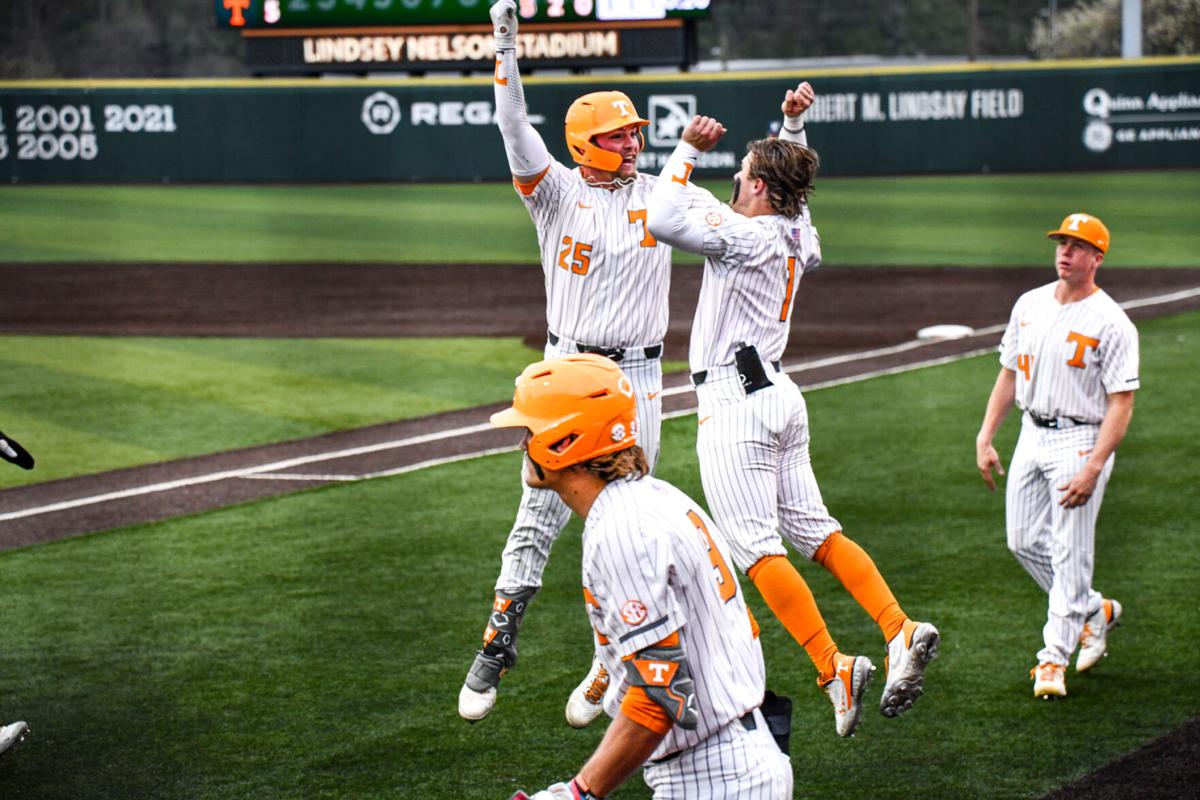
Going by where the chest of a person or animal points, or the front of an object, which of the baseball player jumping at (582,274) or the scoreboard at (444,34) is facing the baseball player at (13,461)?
the scoreboard

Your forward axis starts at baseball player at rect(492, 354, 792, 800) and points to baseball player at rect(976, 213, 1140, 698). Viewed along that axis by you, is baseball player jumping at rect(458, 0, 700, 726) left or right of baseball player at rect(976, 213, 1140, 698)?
left

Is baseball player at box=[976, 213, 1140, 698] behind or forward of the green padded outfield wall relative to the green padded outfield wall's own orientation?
forward

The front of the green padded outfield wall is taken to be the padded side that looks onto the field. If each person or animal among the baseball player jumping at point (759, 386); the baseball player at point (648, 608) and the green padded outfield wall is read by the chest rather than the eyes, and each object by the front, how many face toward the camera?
1

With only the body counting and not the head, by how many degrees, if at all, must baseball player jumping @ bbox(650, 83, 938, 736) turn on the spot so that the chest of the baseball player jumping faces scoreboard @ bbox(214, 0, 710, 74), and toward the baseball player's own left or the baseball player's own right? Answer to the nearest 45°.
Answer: approximately 45° to the baseball player's own right

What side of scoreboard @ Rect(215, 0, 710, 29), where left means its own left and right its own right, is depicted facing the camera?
front

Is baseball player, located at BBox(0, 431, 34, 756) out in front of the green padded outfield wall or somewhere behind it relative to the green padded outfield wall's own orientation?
in front

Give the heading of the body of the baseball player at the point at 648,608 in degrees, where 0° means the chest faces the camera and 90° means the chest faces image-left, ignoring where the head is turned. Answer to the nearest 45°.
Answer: approximately 90°

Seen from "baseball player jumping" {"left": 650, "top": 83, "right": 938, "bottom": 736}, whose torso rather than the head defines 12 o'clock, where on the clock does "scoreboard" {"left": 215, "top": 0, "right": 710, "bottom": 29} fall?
The scoreboard is roughly at 1 o'clock from the baseball player jumping.

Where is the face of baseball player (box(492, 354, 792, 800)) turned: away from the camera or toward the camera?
away from the camera

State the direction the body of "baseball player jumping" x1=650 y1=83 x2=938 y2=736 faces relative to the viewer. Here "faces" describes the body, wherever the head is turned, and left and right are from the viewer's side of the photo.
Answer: facing away from the viewer and to the left of the viewer

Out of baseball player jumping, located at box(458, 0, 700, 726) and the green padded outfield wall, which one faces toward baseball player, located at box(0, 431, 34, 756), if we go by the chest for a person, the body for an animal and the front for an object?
the green padded outfield wall

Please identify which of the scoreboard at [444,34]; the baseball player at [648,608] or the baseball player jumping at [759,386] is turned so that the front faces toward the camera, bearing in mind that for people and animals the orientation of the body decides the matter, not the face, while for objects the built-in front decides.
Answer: the scoreboard

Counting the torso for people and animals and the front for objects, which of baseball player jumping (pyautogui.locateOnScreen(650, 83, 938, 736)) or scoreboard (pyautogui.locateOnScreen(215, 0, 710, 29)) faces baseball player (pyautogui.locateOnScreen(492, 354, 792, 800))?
the scoreboard

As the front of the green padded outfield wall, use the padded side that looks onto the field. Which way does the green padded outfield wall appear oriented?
toward the camera
